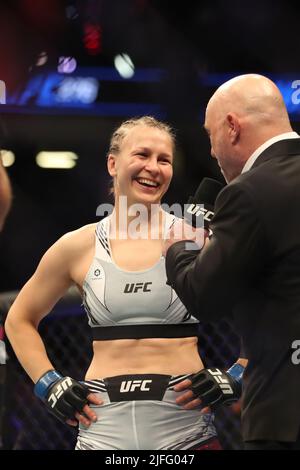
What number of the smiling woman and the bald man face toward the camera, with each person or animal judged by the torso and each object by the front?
1

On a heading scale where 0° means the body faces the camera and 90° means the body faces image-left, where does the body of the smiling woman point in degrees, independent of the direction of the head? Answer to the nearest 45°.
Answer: approximately 0°

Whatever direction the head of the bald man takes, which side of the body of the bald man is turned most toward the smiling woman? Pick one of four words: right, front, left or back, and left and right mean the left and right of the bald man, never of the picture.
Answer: front

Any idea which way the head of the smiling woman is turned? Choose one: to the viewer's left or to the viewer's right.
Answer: to the viewer's right

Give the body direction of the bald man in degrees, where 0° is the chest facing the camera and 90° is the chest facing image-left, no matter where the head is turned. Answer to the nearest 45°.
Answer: approximately 135°

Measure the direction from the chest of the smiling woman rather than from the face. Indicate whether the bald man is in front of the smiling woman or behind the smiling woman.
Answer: in front
